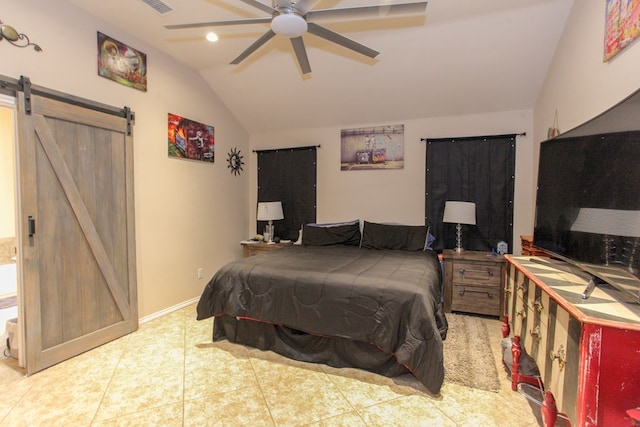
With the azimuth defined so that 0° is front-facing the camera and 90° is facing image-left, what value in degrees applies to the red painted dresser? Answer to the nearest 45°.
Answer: approximately 45°

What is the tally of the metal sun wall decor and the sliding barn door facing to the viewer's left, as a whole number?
0

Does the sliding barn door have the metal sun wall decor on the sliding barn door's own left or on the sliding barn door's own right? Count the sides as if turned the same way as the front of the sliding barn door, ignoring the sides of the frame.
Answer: on the sliding barn door's own left

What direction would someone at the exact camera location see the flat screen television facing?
facing the viewer and to the left of the viewer

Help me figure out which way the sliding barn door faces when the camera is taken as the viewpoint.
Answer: facing the viewer and to the right of the viewer

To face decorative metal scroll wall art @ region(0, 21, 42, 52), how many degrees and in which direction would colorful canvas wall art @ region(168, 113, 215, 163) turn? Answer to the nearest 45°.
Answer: approximately 90° to its right

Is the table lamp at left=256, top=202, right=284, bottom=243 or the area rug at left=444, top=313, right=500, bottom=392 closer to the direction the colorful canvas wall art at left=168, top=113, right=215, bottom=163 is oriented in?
the area rug

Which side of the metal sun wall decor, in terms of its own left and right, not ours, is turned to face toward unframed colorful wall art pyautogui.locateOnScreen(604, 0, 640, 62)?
front

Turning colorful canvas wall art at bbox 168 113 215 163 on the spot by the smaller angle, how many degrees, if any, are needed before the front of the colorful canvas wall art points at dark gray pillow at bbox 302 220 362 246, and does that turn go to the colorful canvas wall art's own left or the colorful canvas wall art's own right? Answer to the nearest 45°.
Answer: approximately 45° to the colorful canvas wall art's own left

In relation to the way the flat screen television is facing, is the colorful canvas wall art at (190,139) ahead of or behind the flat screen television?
ahead
